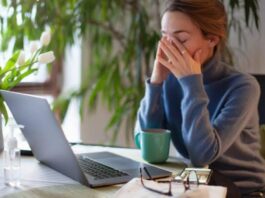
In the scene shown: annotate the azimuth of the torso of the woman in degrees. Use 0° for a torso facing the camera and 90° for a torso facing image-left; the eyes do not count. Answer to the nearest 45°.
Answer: approximately 45°

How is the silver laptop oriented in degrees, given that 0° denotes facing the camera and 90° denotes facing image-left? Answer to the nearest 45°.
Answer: approximately 225°

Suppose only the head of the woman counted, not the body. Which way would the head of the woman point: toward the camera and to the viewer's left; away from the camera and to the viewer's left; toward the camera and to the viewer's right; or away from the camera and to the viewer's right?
toward the camera and to the viewer's left

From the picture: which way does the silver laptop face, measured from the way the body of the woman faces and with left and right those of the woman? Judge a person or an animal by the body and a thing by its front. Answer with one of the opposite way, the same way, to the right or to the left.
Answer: the opposite way
